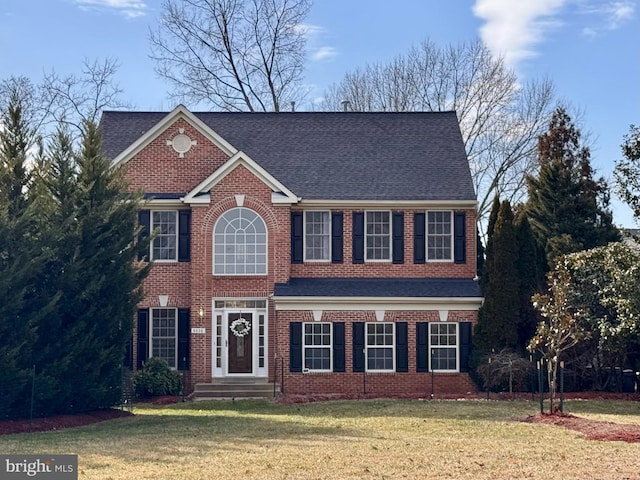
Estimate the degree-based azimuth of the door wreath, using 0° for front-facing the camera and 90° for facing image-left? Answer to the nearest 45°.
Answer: approximately 0°

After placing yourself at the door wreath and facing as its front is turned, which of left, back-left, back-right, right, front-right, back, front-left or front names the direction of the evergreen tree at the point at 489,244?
left

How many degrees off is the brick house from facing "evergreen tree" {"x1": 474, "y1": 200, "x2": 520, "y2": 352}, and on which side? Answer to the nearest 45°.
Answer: approximately 90° to its left

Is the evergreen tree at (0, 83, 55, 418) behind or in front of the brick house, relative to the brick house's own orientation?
in front

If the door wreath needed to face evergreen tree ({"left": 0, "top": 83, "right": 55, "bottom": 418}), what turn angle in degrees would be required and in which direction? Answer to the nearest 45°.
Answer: approximately 45° to its right

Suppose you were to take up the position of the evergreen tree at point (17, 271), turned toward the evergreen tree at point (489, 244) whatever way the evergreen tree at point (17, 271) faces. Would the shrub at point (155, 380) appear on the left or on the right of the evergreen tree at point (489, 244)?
left

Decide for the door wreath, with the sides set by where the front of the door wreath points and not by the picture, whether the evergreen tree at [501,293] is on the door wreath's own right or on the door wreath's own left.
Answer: on the door wreath's own left

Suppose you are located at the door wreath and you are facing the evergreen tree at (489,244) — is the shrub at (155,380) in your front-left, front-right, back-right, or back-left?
back-right

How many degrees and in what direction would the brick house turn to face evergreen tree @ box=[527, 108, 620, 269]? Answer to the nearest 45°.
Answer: approximately 90° to its left

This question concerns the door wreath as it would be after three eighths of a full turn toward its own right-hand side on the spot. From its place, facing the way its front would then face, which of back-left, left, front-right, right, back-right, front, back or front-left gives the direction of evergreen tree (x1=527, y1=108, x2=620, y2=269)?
back-right

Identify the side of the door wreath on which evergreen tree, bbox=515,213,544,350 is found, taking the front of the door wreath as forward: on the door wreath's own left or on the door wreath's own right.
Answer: on the door wreath's own left

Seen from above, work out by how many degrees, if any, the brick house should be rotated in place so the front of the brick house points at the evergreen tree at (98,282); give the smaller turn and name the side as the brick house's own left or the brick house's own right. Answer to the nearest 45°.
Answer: approximately 45° to the brick house's own right

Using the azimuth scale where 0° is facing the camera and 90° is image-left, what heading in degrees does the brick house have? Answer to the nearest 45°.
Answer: approximately 0°
